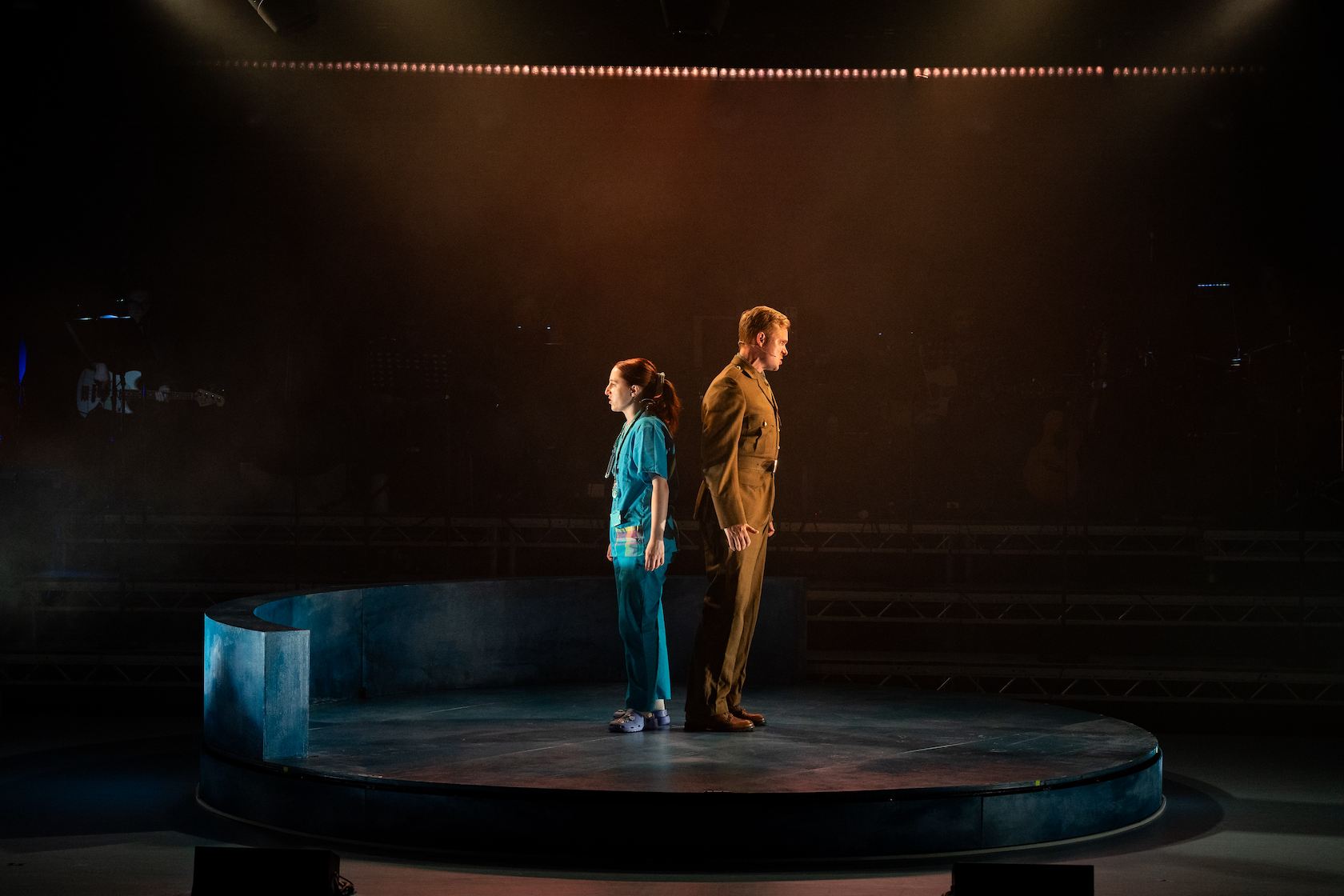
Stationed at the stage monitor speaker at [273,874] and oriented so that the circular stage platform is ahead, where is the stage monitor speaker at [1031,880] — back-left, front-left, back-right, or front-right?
front-right

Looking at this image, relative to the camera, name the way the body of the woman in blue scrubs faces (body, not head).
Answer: to the viewer's left

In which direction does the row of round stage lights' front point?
toward the camera

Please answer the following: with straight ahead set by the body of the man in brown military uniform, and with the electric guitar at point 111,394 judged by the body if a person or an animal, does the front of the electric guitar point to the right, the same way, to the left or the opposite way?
to the right

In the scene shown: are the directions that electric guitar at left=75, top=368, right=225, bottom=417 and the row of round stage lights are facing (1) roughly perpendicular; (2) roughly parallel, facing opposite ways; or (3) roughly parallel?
roughly parallel

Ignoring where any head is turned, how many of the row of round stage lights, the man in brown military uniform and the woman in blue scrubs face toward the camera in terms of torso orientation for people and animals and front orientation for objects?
1

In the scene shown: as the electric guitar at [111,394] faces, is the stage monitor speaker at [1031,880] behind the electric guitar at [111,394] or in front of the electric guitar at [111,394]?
in front

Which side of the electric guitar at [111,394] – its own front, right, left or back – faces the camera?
front

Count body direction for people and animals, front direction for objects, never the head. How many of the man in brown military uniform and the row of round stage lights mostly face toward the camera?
1

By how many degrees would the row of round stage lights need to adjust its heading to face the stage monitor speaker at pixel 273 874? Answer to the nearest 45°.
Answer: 0° — it already faces it

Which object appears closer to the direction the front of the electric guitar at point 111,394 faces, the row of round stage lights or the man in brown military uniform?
the man in brown military uniform

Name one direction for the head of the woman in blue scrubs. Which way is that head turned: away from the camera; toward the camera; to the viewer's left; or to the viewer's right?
to the viewer's left

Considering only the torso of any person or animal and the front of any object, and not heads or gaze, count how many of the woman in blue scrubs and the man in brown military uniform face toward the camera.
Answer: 0

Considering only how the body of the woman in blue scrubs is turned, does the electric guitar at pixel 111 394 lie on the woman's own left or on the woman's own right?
on the woman's own right

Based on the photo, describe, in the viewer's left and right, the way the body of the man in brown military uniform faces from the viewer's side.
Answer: facing to the right of the viewer

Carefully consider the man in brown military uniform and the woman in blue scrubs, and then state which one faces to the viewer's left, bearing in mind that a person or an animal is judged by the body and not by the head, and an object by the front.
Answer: the woman in blue scrubs
